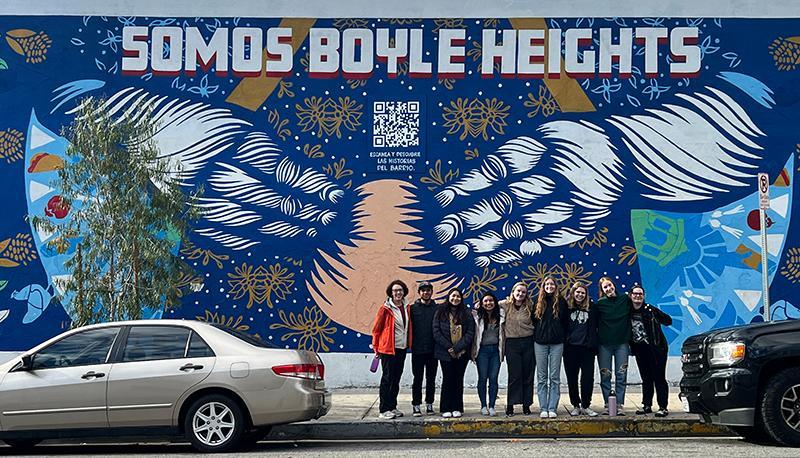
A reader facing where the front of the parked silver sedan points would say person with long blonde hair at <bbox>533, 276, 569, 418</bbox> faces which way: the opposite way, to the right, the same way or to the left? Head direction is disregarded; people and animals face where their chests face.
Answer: to the left

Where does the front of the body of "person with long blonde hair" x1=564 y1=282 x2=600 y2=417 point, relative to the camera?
toward the camera

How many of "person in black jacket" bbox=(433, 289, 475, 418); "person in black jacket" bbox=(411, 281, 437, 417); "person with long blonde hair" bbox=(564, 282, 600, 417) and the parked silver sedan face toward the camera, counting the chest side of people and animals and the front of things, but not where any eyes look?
3

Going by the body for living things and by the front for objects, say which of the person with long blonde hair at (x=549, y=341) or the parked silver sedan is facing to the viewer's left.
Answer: the parked silver sedan

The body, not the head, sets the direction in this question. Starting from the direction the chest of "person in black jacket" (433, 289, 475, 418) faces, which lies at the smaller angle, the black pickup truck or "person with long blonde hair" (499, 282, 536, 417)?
the black pickup truck

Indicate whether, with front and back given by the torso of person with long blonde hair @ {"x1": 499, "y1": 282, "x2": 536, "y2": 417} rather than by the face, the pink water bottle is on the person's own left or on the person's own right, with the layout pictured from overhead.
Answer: on the person's own left

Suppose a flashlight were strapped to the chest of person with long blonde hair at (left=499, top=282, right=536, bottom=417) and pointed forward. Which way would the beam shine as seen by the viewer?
toward the camera

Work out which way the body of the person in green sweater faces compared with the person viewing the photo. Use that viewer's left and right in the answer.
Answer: facing the viewer

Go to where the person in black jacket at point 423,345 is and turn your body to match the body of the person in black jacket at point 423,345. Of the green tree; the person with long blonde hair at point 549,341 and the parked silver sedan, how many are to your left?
1

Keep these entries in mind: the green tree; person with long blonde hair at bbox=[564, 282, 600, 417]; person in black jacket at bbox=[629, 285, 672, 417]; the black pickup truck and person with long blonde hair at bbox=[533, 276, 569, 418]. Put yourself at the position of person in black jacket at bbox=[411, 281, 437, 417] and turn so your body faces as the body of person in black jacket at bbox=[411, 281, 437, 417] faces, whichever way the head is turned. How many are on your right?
1

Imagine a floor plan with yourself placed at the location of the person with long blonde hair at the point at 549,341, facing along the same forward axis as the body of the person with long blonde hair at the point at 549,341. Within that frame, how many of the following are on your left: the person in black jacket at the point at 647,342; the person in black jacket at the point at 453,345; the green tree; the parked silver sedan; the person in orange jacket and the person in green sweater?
2

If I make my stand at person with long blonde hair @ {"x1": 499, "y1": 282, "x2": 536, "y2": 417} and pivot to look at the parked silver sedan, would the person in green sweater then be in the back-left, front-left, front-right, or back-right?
back-left

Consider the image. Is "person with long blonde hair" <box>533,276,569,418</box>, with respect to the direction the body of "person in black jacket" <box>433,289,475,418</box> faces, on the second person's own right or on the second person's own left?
on the second person's own left

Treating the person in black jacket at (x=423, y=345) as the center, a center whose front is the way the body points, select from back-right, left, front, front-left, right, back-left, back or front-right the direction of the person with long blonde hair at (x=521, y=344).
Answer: left

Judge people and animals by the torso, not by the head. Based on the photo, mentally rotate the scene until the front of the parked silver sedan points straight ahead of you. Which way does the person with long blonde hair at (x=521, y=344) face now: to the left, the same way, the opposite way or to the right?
to the left
